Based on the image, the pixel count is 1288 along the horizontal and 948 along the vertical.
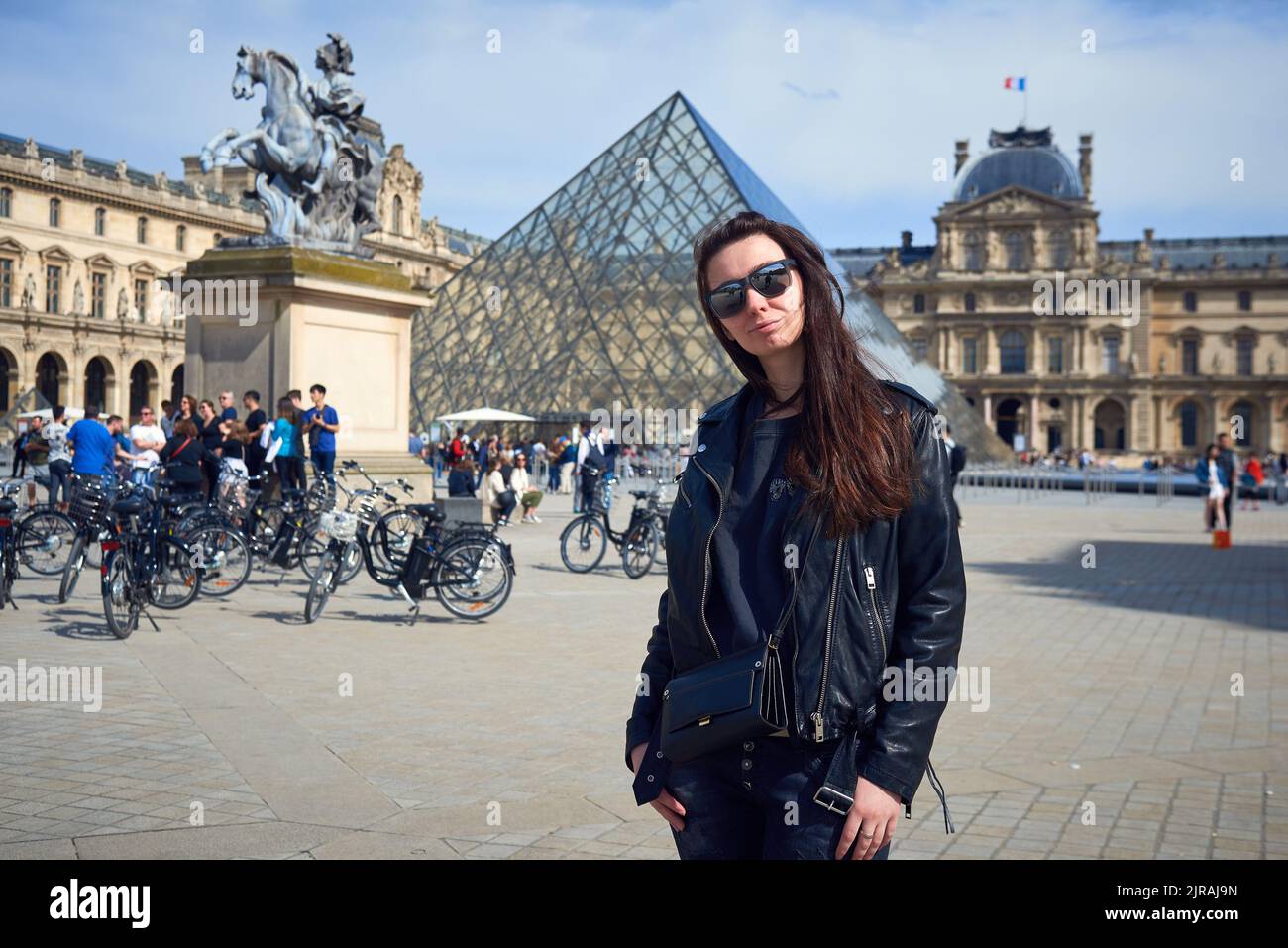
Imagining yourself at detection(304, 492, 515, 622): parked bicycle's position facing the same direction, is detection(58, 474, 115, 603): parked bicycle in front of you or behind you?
in front

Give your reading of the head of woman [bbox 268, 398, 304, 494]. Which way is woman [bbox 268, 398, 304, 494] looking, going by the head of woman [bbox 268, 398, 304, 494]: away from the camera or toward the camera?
away from the camera

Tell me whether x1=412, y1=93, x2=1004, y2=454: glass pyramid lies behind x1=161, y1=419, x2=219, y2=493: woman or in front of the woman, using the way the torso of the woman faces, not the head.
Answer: in front

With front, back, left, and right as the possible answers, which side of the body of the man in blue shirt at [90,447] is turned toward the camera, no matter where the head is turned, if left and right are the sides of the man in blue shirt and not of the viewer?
back

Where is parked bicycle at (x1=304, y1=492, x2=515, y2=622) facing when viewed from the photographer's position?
facing to the left of the viewer

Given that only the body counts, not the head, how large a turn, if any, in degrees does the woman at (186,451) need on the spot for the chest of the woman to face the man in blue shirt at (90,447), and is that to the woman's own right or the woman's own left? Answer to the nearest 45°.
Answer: approximately 45° to the woman's own left

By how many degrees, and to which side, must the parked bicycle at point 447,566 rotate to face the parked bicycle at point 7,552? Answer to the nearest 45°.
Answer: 0° — it already faces it

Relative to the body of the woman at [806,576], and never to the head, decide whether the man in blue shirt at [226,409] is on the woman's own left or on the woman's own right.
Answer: on the woman's own right

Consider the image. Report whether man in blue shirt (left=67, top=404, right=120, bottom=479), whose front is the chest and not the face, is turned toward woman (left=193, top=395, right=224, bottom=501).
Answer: no

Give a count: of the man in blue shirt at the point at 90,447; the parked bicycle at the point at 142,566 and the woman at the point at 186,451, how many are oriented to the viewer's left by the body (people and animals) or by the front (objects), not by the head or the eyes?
0

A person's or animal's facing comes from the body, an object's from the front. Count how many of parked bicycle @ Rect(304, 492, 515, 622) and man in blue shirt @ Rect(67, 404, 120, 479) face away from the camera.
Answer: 1
